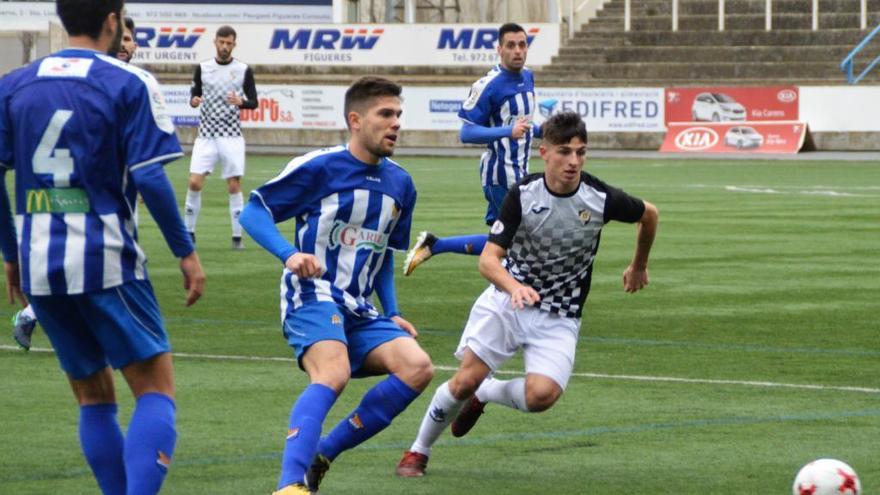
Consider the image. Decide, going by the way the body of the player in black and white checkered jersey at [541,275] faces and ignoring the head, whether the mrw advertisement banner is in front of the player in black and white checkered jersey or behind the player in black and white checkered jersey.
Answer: behind

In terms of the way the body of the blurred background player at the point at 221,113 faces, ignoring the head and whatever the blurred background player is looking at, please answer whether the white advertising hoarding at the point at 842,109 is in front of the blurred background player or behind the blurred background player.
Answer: behind

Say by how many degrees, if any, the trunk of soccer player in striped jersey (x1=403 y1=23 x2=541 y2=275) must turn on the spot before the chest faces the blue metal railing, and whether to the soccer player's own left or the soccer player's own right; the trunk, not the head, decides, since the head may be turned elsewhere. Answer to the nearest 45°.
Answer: approximately 135° to the soccer player's own left

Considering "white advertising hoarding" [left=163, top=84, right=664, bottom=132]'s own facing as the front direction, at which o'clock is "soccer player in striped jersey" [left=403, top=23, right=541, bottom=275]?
The soccer player in striped jersey is roughly at 12 o'clock from the white advertising hoarding.

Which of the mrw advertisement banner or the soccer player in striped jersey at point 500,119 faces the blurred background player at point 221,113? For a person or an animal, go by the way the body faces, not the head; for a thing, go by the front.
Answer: the mrw advertisement banner

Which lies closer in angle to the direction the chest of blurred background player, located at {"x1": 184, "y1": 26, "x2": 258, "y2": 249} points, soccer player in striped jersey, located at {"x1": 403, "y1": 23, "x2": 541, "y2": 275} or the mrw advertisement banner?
the soccer player in striped jersey

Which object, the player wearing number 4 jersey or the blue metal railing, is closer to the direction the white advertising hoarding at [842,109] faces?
the player wearing number 4 jersey
